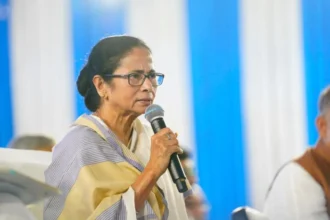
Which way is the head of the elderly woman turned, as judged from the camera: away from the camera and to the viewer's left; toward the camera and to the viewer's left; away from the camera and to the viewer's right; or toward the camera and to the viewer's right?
toward the camera and to the viewer's right

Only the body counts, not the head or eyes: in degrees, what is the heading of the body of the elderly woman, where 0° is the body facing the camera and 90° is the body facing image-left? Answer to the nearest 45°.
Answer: approximately 315°

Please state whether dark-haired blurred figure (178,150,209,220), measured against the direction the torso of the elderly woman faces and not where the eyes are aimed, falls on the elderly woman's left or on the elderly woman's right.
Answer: on the elderly woman's left

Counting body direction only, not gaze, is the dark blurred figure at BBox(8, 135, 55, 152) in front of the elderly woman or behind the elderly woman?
behind
